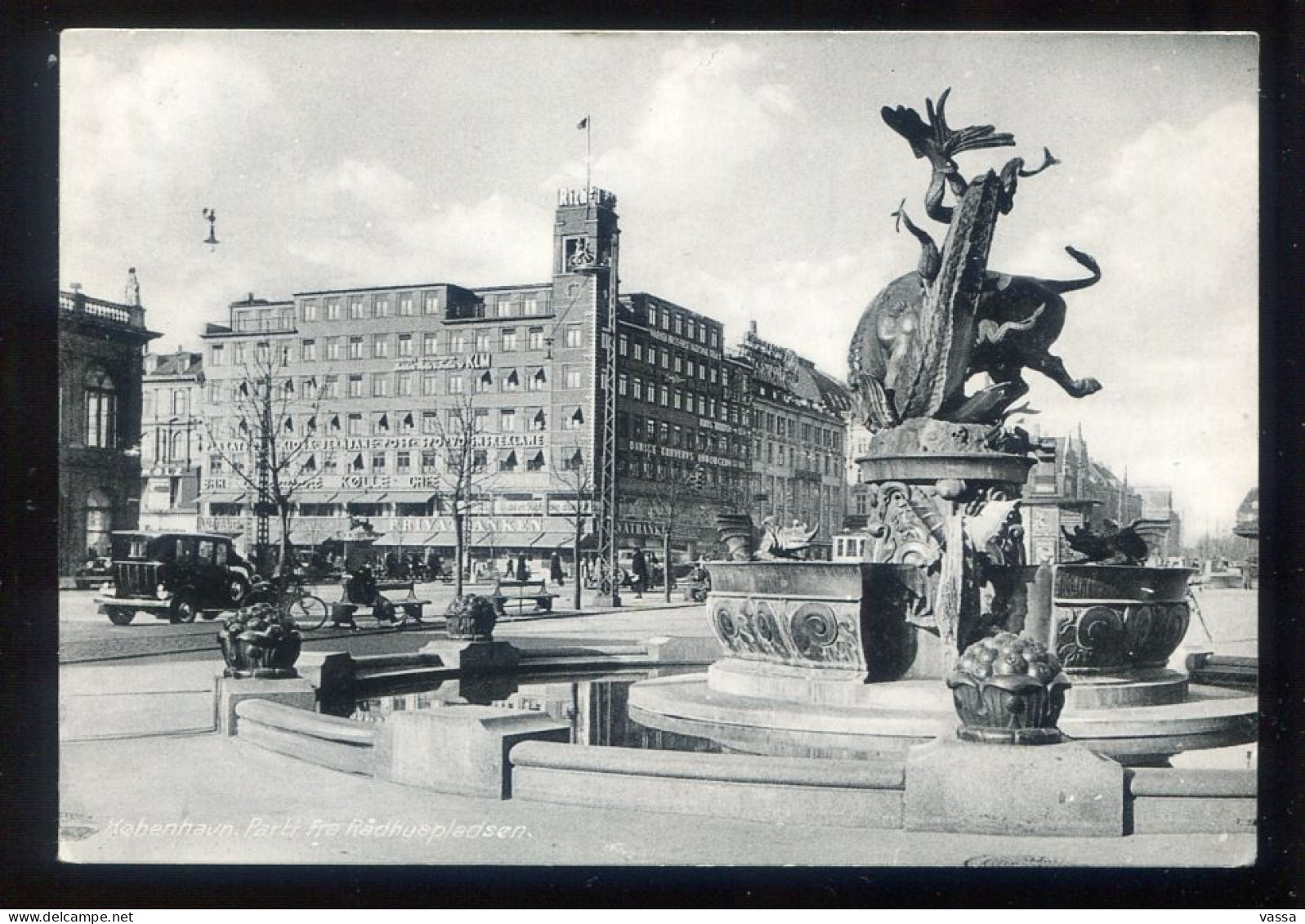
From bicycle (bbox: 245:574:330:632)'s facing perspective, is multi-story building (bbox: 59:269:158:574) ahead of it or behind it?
behind

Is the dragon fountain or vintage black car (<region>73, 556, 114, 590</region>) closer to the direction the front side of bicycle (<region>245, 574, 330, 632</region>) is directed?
the dragon fountain

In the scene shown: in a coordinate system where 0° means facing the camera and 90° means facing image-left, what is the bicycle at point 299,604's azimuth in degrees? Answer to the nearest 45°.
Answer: approximately 315°

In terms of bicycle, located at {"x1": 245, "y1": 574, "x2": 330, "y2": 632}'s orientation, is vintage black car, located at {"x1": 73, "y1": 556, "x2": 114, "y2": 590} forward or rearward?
rearward

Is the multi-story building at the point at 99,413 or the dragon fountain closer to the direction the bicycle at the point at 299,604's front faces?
the dragon fountain

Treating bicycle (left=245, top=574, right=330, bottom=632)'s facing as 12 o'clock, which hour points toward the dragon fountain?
The dragon fountain is roughly at 1 o'clock from the bicycle.

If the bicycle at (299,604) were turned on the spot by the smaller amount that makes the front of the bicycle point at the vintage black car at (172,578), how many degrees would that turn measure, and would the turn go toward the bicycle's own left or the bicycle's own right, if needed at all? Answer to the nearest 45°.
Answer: approximately 135° to the bicycle's own right
